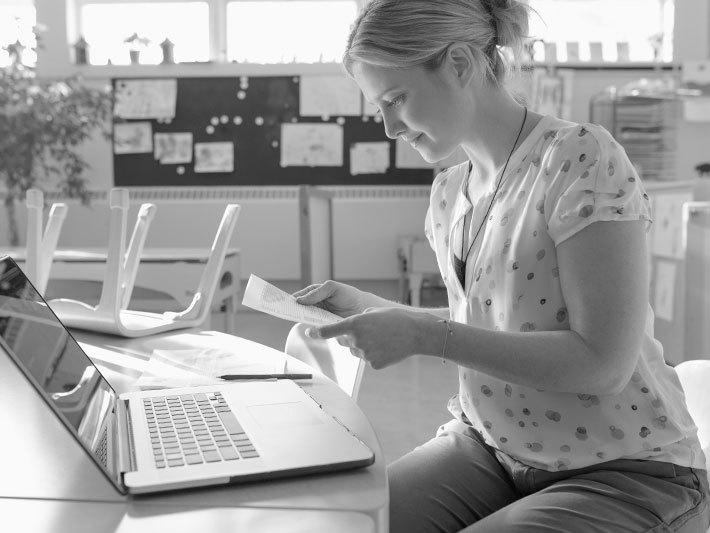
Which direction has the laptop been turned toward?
to the viewer's right

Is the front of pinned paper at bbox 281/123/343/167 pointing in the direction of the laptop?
yes

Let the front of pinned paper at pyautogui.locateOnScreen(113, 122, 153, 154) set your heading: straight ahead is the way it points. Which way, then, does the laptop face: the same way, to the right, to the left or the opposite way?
to the left

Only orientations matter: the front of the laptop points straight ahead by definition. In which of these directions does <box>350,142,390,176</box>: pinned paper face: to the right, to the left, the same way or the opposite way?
to the right

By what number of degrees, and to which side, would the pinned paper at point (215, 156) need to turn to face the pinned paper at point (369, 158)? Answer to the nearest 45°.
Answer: approximately 90° to its left

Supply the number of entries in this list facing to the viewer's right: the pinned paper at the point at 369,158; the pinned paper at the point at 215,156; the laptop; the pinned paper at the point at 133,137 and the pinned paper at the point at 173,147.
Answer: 1

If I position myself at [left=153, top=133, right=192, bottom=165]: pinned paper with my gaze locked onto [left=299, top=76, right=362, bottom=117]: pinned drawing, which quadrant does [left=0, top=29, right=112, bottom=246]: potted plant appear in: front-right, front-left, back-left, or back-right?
back-right

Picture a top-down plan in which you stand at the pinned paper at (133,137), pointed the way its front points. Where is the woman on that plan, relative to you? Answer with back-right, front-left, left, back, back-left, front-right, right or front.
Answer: front

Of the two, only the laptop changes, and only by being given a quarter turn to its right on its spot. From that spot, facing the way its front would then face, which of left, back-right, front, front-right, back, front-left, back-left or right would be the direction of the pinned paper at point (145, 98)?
back

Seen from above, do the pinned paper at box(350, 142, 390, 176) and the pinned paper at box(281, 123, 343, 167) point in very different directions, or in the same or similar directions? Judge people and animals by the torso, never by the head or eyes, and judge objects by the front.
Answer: same or similar directions

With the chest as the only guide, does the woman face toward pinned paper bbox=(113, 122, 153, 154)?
no

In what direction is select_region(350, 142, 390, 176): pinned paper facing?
toward the camera

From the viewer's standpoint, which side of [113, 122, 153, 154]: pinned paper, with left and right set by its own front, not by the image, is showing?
front

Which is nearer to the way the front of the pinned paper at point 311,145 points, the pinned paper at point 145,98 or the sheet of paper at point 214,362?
the sheet of paper

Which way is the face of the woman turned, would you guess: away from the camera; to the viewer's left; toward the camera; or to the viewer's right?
to the viewer's left

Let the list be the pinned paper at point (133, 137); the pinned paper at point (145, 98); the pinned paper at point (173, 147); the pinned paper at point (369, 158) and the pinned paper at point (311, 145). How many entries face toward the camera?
5

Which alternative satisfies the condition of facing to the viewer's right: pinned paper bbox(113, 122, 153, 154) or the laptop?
the laptop

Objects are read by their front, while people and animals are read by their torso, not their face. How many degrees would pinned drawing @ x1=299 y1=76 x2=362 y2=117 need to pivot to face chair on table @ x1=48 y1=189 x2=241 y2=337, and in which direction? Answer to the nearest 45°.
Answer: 0° — it already faces it

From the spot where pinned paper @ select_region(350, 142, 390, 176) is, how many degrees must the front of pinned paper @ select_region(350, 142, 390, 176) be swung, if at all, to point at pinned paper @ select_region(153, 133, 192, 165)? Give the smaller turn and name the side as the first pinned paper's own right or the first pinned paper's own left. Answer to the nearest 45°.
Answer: approximately 90° to the first pinned paper's own right

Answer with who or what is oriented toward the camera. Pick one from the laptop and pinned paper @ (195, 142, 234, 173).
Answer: the pinned paper

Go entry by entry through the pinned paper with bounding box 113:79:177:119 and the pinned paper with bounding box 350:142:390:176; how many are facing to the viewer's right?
0
